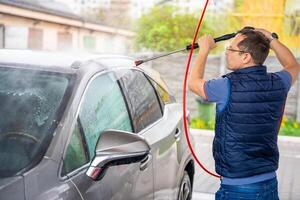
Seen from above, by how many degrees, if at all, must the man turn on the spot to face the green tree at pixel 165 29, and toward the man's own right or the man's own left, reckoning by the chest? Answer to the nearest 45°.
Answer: approximately 45° to the man's own right

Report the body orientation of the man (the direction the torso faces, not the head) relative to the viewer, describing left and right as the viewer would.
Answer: facing away from the viewer and to the left of the viewer

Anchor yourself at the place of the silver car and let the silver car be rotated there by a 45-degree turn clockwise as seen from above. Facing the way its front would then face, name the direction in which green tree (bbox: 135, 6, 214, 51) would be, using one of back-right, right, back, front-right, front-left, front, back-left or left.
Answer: right

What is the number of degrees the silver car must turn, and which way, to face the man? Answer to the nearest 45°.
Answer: approximately 135° to its left

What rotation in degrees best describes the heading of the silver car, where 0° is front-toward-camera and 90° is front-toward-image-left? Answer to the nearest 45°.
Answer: approximately 45°
